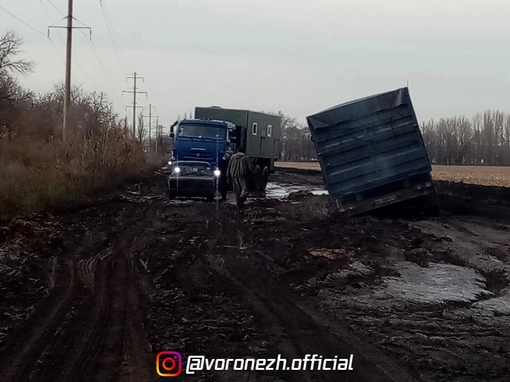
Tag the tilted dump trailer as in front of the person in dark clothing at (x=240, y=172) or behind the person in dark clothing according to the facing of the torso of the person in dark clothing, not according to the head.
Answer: behind
